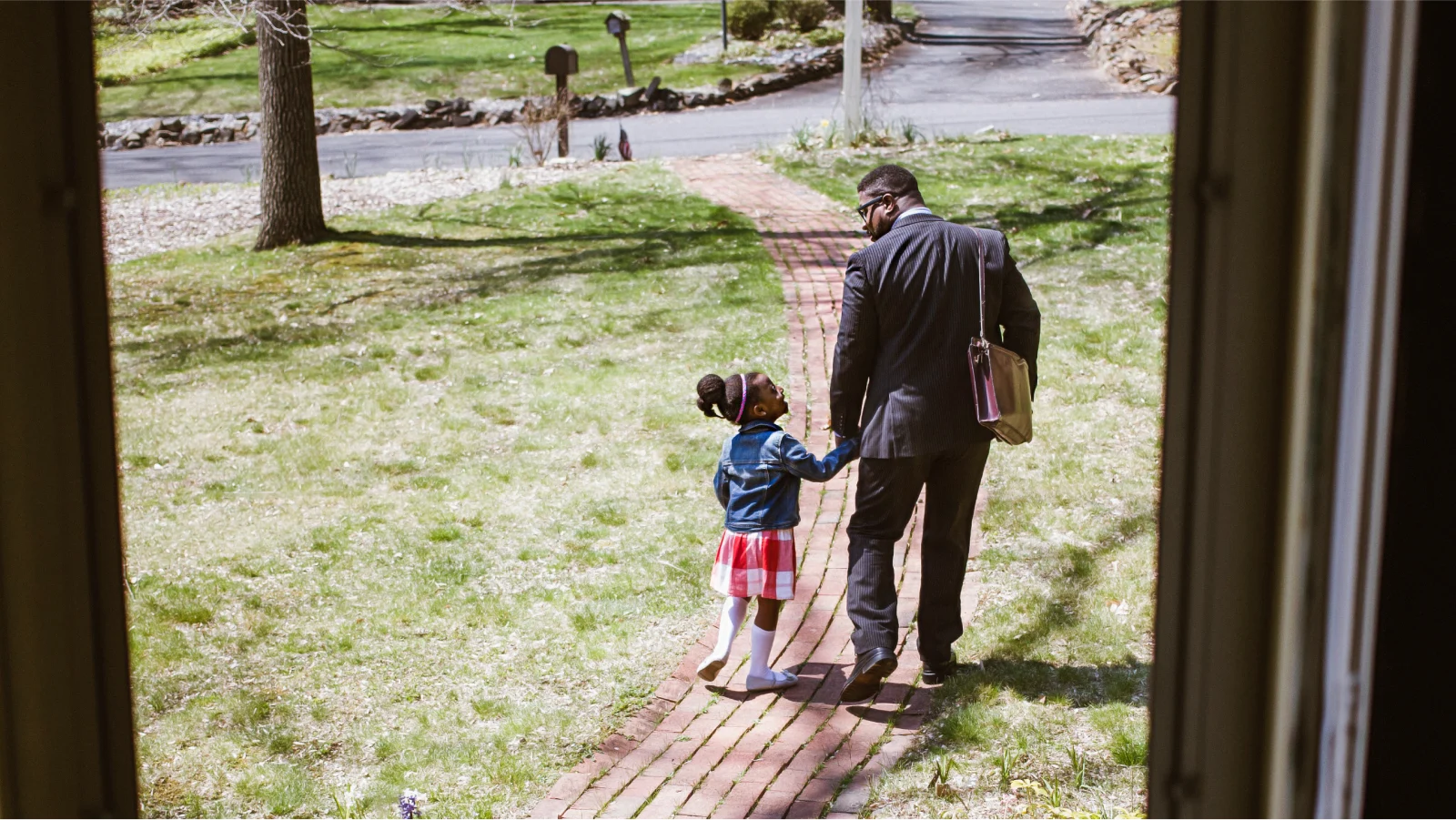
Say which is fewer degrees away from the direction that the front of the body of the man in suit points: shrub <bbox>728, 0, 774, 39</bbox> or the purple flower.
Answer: the shrub

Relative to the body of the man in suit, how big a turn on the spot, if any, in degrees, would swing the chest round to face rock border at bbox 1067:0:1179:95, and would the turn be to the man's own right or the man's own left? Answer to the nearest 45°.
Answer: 0° — they already face it

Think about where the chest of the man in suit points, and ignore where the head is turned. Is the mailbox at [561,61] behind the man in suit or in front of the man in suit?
in front

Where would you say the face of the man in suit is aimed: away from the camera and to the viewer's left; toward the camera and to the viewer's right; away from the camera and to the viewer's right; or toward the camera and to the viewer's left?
away from the camera and to the viewer's left

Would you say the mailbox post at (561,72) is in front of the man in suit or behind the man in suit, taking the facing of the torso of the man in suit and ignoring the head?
in front

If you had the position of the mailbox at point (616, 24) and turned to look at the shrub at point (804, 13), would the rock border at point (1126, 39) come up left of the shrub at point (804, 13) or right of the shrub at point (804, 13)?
right

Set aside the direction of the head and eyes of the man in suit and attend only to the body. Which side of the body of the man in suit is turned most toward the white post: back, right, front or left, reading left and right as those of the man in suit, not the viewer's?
front

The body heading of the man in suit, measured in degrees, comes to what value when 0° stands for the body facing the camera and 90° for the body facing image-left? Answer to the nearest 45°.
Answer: approximately 180°

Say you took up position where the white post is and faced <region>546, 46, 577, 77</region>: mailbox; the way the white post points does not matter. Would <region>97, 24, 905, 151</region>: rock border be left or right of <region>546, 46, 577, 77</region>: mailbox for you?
right

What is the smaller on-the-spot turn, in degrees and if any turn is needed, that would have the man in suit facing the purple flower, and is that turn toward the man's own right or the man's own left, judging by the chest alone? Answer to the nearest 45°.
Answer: approximately 135° to the man's own left
